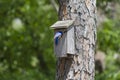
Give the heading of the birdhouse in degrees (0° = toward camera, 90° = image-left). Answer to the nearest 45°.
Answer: approximately 45°
